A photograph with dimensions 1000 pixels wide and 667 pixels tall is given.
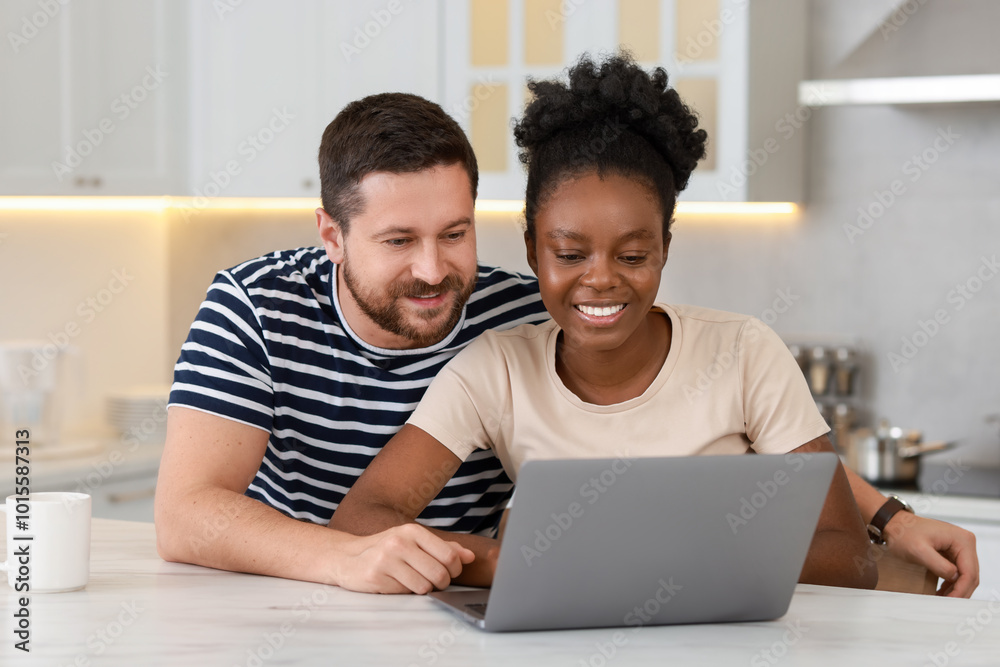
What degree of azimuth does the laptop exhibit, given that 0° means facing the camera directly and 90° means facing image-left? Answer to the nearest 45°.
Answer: approximately 135°

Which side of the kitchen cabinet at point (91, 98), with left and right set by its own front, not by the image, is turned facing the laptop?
front

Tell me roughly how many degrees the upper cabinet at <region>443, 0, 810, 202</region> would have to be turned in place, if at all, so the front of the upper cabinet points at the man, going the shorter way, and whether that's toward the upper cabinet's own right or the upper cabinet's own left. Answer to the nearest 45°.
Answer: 0° — it already faces them

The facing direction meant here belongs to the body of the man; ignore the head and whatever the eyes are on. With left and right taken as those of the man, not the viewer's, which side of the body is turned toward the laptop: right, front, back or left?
front

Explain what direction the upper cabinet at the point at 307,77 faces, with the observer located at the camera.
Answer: facing the viewer

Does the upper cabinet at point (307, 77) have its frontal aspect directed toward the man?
yes

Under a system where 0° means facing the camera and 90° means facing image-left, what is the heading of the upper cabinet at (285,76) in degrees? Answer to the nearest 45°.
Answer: approximately 0°

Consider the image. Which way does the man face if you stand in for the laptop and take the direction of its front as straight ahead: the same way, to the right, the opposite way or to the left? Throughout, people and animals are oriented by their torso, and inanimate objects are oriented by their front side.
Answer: the opposite way

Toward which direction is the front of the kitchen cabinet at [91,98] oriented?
toward the camera

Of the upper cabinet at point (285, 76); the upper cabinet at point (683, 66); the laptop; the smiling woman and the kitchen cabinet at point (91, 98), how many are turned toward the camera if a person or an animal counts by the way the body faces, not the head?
4

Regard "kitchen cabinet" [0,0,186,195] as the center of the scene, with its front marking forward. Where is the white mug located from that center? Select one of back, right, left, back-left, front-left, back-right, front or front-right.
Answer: front
